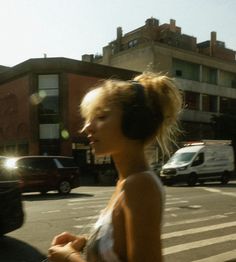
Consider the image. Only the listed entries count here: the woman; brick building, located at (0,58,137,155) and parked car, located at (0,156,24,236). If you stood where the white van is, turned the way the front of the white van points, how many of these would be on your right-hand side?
1

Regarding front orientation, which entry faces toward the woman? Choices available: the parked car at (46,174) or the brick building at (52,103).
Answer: the brick building

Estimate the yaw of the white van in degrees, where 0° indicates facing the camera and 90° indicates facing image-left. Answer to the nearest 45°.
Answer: approximately 45°

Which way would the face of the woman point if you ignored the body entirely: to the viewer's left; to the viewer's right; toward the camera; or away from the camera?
to the viewer's left

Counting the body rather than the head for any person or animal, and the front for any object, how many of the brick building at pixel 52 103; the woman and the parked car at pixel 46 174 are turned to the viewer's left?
2

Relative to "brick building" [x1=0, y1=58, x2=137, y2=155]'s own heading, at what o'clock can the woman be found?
The woman is roughly at 12 o'clock from the brick building.

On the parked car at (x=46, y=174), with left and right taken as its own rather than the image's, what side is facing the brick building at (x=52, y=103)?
right

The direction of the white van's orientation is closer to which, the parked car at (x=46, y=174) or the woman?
the parked car

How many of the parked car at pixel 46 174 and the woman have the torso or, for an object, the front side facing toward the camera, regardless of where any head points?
0

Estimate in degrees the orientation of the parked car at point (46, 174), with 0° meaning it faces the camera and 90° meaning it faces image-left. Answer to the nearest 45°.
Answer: approximately 90°

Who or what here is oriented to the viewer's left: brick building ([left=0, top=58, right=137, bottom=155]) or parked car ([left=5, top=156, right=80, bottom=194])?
the parked car

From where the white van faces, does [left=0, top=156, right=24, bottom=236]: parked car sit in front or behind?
in front

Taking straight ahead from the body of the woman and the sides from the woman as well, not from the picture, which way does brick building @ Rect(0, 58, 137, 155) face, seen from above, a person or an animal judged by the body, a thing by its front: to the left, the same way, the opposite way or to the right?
to the left
